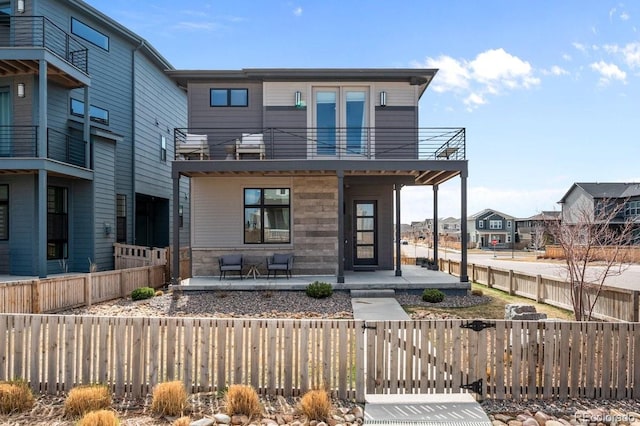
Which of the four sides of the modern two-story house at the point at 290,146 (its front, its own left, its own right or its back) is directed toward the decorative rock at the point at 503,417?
front

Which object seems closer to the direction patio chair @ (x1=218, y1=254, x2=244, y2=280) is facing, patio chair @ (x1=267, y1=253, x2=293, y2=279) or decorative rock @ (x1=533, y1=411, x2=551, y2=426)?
the decorative rock

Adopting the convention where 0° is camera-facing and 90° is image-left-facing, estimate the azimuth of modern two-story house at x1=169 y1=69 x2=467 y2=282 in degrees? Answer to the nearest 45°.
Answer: approximately 0°

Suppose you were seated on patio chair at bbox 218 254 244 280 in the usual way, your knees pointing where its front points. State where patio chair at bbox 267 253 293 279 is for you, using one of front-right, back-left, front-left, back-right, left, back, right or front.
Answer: left

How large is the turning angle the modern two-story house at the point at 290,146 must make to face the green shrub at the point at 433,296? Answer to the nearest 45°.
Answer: approximately 45° to its left

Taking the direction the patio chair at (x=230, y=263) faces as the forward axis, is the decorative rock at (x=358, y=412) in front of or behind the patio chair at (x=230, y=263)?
in front

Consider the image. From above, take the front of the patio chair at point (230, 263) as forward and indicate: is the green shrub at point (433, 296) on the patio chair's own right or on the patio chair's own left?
on the patio chair's own left

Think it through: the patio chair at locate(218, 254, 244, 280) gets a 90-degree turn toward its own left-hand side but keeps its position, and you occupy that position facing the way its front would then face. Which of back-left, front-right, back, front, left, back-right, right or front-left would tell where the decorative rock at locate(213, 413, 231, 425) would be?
right

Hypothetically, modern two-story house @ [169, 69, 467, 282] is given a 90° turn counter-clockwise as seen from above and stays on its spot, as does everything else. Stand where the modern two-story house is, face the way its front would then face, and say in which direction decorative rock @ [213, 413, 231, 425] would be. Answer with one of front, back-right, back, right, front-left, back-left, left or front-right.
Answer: right

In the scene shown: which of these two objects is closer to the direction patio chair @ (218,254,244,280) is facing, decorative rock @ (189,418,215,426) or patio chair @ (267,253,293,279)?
the decorative rock

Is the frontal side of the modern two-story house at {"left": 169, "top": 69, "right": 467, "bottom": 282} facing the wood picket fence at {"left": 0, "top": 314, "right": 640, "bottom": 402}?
yes

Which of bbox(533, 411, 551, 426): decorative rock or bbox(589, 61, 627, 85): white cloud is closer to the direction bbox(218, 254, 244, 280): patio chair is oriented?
the decorative rock

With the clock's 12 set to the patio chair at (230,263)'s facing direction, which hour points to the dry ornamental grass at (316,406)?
The dry ornamental grass is roughly at 12 o'clock from the patio chair.

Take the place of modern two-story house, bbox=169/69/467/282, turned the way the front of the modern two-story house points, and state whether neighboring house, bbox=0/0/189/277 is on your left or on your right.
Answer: on your right
